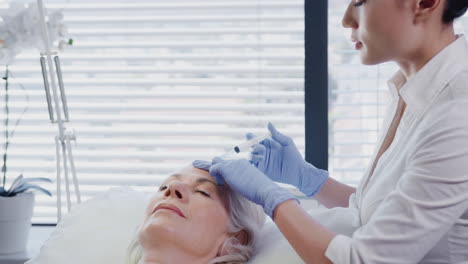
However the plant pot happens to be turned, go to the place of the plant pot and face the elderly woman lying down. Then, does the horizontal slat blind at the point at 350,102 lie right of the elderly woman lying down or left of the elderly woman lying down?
left

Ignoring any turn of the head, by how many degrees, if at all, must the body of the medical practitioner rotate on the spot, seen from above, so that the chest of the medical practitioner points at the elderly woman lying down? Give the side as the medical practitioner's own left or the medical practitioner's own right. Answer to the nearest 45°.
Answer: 0° — they already face them

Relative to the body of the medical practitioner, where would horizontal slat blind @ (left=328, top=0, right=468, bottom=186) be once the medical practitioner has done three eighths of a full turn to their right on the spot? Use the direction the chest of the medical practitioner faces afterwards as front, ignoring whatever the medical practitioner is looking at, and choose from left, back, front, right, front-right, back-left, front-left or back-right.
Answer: front-left

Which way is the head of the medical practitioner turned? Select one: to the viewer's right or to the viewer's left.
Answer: to the viewer's left

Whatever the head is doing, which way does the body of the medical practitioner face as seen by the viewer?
to the viewer's left

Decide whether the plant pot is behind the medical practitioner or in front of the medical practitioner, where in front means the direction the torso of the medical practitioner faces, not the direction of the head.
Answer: in front

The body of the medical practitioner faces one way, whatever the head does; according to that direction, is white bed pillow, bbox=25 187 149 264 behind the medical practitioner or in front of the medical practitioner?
in front
